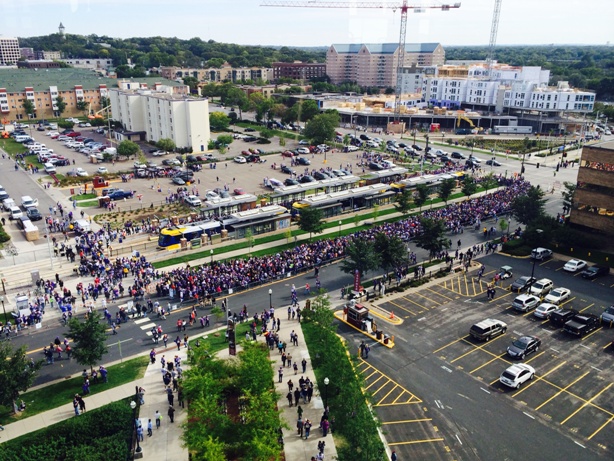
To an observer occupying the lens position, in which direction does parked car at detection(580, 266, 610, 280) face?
facing the viewer and to the left of the viewer

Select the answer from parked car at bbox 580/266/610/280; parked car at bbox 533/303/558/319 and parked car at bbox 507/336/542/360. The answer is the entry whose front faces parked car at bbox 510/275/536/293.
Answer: parked car at bbox 580/266/610/280

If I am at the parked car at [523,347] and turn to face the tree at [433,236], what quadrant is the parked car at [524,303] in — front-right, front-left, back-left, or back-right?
front-right

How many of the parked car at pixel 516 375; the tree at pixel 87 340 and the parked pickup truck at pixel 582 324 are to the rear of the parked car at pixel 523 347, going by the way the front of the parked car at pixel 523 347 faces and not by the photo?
1

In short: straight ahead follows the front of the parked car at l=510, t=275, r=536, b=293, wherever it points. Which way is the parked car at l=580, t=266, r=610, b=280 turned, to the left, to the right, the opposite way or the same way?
the same way

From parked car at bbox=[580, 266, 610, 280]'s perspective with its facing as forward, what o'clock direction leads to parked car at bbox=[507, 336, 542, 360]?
parked car at bbox=[507, 336, 542, 360] is roughly at 11 o'clock from parked car at bbox=[580, 266, 610, 280].

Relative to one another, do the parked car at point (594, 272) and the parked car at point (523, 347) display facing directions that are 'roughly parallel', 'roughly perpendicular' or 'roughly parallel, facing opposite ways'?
roughly parallel
